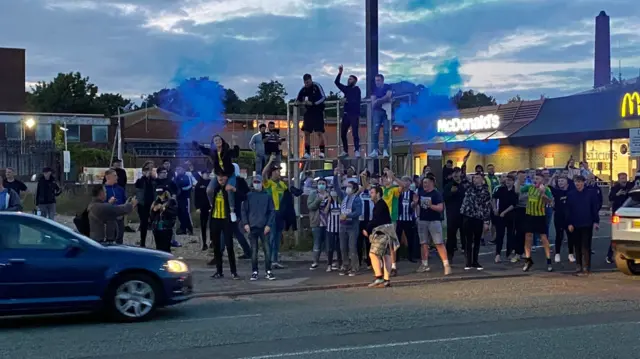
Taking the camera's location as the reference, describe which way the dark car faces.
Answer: facing to the right of the viewer

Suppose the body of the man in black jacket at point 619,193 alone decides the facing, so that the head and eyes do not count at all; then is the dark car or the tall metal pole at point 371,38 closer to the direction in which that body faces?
the dark car

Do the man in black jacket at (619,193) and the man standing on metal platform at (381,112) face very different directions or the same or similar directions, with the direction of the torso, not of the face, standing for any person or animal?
same or similar directions

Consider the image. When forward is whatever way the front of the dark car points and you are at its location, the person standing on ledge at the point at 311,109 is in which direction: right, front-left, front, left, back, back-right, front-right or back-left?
front-left

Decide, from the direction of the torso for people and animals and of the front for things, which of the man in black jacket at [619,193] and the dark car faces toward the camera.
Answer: the man in black jacket

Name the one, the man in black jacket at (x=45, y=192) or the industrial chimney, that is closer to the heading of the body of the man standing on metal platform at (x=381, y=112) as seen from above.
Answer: the man in black jacket

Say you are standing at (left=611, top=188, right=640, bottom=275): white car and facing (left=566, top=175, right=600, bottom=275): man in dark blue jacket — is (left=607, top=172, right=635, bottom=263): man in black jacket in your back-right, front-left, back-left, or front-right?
front-right

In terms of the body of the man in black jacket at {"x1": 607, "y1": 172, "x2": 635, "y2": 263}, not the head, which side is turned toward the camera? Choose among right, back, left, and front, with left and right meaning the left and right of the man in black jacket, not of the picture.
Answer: front

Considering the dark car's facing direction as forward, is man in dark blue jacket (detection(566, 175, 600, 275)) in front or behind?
in front

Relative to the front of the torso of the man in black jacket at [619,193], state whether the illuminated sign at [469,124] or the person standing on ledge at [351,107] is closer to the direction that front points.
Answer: the person standing on ledge

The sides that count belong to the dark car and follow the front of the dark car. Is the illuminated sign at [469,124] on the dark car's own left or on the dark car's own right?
on the dark car's own left

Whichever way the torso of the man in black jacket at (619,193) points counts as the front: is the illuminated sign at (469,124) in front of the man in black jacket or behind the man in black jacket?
behind

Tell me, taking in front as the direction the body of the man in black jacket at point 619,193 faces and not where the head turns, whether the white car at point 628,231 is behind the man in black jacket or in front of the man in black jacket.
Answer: in front

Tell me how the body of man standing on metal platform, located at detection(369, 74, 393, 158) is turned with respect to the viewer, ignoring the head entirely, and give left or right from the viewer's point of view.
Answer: facing the viewer and to the left of the viewer

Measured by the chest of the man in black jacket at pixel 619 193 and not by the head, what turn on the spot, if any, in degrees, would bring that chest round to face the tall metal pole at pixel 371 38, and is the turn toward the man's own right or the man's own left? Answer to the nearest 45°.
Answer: approximately 90° to the man's own right

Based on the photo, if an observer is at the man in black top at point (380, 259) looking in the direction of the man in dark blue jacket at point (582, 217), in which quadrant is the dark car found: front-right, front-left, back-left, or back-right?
back-right
